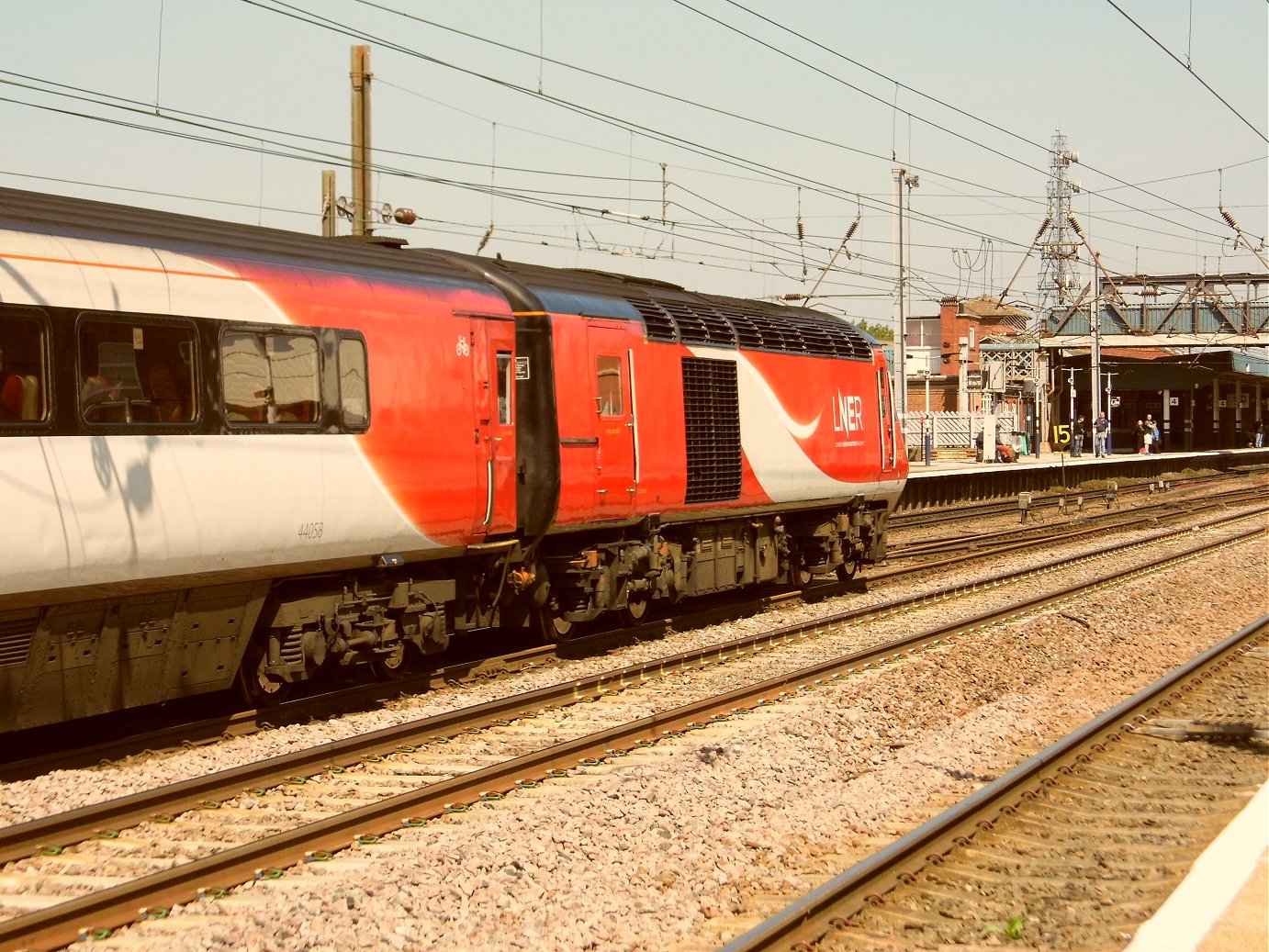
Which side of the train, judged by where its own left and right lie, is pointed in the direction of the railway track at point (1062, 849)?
right

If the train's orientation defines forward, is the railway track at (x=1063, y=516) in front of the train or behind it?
in front

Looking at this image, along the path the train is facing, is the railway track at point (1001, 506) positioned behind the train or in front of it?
in front

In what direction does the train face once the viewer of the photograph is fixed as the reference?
facing away from the viewer and to the right of the viewer
